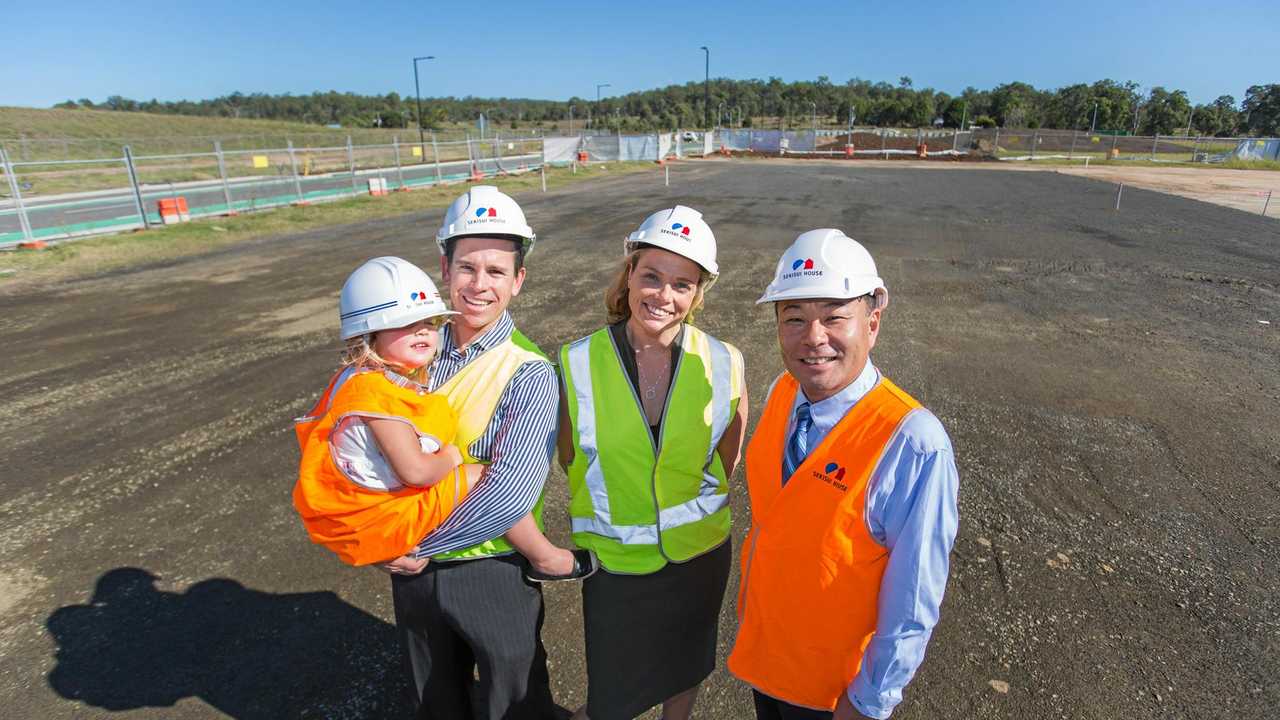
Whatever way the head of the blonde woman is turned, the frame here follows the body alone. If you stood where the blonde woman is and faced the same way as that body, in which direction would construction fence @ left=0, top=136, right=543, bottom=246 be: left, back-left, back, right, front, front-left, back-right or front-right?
back-right

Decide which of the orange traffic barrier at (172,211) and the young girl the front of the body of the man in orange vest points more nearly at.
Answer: the young girl

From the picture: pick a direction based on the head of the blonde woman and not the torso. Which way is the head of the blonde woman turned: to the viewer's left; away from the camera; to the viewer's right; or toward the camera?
toward the camera

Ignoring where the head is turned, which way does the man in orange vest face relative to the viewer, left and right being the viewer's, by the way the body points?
facing the viewer and to the left of the viewer

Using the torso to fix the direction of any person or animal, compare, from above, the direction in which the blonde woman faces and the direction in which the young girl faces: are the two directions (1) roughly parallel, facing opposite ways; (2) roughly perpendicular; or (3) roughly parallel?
roughly perpendicular

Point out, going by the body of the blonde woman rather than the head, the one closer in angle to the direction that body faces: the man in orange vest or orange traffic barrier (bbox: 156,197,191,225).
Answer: the man in orange vest

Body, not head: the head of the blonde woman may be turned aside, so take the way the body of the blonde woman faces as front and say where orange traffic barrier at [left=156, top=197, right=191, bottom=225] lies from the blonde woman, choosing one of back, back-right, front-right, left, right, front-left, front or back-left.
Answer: back-right

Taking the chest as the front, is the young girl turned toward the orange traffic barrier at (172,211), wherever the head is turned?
no

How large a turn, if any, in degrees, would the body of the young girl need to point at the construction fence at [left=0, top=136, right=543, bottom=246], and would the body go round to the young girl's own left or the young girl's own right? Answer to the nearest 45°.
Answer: approximately 90° to the young girl's own left

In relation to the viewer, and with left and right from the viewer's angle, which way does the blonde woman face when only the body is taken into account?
facing the viewer

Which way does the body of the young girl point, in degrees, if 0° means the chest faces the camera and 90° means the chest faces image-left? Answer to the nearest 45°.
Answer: approximately 270°

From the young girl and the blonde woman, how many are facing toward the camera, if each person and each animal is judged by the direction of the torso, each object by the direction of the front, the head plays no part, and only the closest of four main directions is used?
1

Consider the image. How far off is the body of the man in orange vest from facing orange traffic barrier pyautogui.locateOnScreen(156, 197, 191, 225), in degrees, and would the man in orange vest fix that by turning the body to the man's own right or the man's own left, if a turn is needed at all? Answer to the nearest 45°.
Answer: approximately 90° to the man's own right

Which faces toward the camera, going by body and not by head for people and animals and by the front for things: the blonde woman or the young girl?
the blonde woman

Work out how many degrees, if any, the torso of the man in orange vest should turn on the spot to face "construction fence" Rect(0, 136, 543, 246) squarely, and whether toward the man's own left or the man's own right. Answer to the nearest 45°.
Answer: approximately 90° to the man's own right

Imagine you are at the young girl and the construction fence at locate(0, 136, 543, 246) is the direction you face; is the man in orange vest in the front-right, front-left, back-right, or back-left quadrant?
back-right
